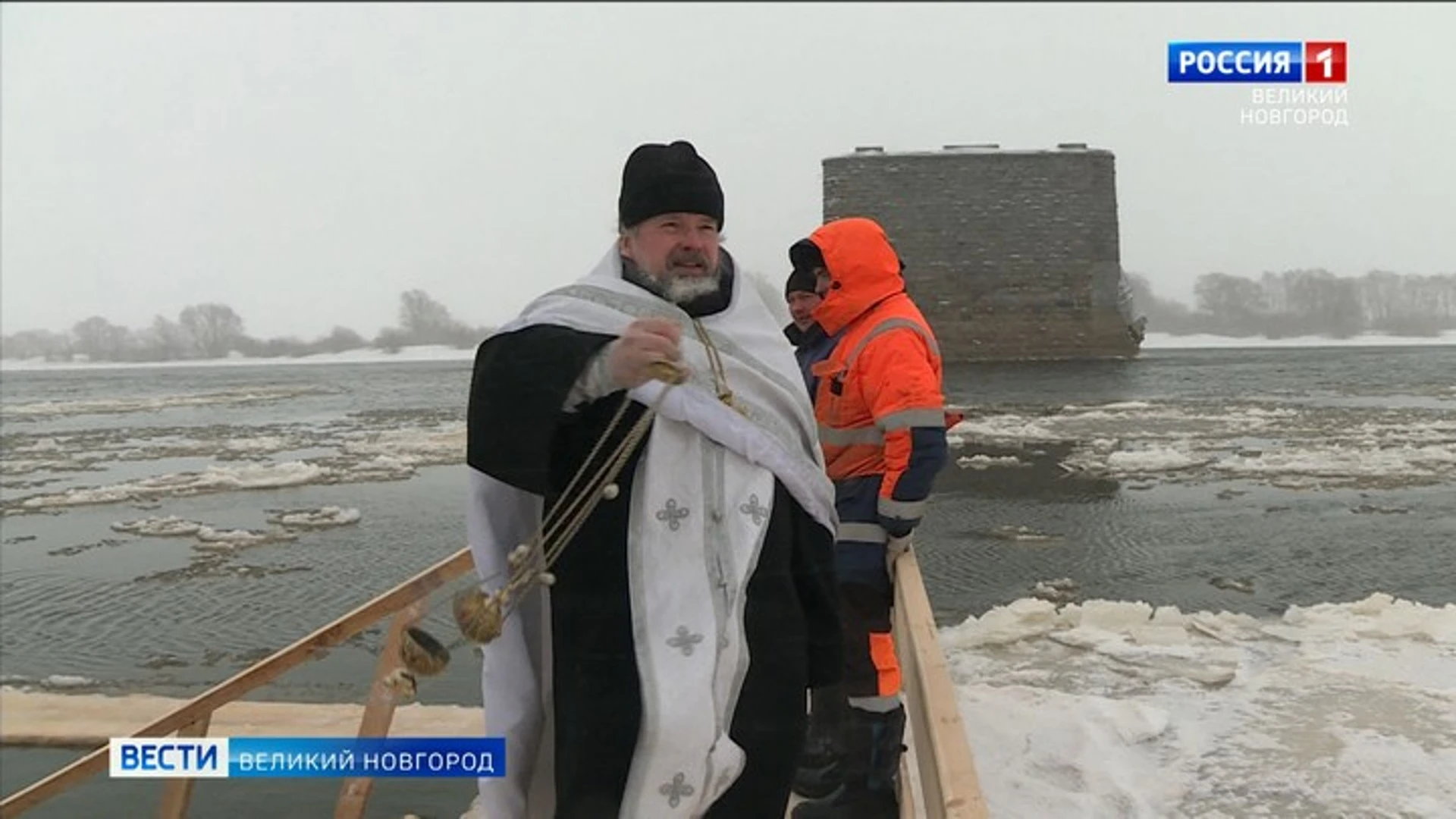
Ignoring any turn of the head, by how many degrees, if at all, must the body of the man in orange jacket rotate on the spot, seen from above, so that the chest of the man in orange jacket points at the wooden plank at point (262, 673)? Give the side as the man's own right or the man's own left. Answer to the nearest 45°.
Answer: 0° — they already face it

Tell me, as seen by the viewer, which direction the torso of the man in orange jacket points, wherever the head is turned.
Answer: to the viewer's left

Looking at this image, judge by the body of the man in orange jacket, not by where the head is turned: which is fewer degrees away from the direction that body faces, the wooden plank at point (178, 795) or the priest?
the wooden plank

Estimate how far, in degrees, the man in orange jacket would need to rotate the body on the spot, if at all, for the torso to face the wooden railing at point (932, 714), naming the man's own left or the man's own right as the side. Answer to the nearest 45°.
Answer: approximately 90° to the man's own left

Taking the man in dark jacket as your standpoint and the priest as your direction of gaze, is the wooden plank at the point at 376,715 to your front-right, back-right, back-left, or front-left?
front-right

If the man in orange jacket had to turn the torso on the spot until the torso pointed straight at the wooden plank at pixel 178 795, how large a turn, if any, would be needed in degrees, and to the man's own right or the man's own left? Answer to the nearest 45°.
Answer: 0° — they already face it

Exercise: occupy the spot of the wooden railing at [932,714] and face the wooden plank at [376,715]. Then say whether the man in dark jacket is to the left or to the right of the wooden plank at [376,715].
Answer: right

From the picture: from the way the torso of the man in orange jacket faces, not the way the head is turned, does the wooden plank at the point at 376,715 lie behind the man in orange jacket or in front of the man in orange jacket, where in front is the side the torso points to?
in front

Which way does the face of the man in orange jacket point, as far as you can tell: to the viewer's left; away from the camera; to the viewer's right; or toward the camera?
to the viewer's left
